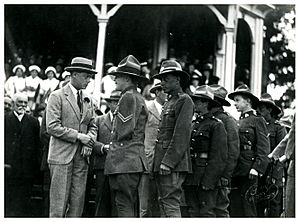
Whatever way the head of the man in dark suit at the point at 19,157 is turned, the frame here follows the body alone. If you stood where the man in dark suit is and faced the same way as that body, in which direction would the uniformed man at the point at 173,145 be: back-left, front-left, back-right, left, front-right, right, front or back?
front-left

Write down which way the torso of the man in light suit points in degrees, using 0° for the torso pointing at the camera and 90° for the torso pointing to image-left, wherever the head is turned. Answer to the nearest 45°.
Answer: approximately 315°

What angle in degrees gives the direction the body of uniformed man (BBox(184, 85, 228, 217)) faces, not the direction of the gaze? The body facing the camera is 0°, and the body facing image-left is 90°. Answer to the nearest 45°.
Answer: approximately 45°

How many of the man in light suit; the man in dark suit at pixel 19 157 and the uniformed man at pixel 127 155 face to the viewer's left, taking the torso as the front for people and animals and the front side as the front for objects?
1

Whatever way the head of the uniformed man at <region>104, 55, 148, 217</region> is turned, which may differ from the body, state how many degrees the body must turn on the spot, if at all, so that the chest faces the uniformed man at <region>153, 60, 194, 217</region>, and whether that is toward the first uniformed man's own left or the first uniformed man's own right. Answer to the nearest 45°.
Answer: approximately 180°

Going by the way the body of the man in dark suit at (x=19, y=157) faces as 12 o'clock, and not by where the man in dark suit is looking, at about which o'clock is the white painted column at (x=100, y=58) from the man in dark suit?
The white painted column is roughly at 7 o'clock from the man in dark suit.

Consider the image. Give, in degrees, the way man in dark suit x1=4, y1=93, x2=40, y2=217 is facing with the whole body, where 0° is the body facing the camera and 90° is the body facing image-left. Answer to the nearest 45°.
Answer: approximately 0°

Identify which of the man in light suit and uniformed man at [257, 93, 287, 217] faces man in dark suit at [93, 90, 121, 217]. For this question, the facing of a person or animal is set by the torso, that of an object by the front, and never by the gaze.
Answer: the uniformed man

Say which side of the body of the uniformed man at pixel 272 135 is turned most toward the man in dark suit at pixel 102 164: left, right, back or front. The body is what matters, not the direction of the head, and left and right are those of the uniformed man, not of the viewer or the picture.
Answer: front

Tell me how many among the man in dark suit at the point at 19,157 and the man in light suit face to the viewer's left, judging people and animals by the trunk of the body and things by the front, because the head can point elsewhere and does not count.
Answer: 0

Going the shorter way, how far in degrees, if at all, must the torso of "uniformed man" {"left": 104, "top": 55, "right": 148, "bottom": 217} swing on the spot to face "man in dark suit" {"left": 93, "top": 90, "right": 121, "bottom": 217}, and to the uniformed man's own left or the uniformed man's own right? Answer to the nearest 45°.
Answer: approximately 90° to the uniformed man's own right

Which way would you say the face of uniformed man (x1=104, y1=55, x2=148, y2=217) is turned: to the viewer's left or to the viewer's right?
to the viewer's left

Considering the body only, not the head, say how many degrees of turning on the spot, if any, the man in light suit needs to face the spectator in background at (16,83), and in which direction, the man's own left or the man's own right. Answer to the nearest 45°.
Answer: approximately 135° to the man's own left

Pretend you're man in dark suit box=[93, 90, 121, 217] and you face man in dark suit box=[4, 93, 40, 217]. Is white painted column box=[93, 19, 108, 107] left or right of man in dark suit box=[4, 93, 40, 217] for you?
right
